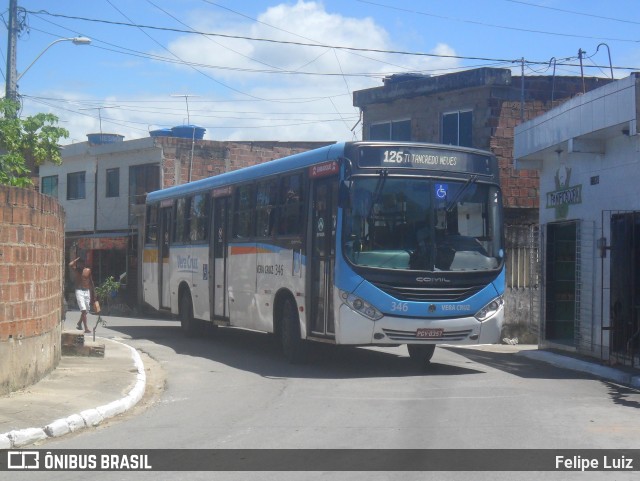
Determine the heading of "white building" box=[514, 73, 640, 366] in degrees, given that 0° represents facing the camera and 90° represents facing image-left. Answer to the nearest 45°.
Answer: approximately 45°

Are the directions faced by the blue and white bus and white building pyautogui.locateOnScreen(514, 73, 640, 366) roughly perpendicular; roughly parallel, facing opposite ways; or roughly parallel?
roughly perpendicular

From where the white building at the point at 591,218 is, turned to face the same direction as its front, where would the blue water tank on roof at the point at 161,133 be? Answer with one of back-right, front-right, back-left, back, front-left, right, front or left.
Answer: right

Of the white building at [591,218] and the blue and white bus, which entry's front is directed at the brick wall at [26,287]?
the white building

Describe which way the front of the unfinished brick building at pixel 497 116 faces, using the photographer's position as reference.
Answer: facing the viewer and to the left of the viewer

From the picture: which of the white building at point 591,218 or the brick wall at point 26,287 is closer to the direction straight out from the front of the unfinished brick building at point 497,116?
the brick wall

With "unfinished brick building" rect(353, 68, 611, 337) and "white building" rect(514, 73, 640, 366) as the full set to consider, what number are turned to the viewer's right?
0

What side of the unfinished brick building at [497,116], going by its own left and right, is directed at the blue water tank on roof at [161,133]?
right

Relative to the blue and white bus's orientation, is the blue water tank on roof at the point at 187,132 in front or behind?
behind

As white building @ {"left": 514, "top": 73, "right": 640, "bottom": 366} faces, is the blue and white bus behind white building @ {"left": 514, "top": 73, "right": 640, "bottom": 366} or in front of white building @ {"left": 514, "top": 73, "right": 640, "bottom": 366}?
in front

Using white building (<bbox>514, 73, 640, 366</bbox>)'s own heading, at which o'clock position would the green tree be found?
The green tree is roughly at 1 o'clock from the white building.

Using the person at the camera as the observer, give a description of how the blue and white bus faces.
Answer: facing the viewer and to the right of the viewer

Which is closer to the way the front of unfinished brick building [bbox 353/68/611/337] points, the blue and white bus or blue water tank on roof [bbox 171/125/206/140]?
the blue and white bus

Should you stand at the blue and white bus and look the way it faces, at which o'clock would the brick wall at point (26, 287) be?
The brick wall is roughly at 2 o'clock from the blue and white bus.
